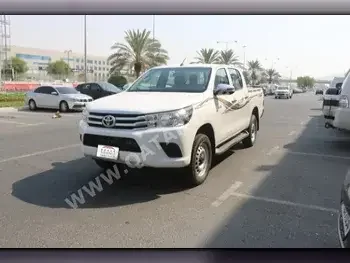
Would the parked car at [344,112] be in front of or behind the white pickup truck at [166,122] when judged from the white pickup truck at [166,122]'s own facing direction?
behind

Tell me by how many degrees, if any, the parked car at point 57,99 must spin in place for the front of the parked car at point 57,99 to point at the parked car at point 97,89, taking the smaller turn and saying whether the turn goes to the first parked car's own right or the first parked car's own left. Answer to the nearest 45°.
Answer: approximately 90° to the first parked car's own left

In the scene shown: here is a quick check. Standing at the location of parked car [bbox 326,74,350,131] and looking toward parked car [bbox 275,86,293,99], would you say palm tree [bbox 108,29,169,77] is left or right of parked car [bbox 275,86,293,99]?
left

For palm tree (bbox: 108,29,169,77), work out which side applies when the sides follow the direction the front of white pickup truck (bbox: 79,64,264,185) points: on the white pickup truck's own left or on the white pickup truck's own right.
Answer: on the white pickup truck's own right

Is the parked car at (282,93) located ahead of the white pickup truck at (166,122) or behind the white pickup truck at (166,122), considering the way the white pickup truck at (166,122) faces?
behind

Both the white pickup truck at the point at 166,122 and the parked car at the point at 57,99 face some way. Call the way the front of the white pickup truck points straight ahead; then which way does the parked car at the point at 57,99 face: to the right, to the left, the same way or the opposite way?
to the left
